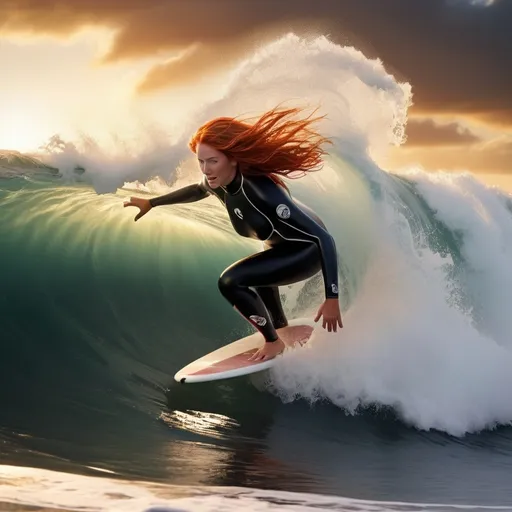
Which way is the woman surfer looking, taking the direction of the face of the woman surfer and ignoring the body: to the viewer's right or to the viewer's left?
to the viewer's left

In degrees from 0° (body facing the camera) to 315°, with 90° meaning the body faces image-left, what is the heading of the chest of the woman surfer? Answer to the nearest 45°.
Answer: approximately 45°

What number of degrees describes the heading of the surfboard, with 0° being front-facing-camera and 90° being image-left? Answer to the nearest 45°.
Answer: approximately 45°
